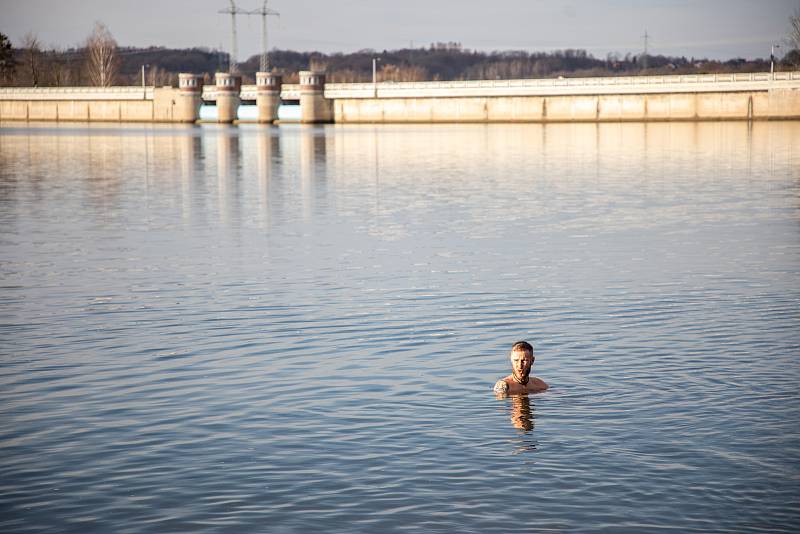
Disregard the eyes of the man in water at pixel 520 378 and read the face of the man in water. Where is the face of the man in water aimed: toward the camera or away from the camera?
toward the camera

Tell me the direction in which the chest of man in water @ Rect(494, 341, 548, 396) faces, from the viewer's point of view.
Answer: toward the camera
